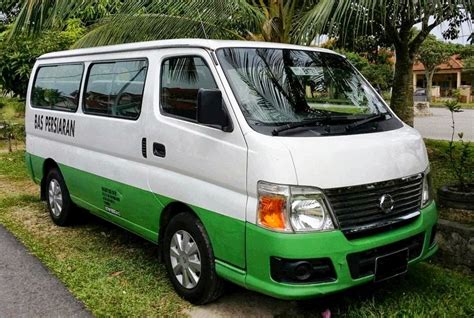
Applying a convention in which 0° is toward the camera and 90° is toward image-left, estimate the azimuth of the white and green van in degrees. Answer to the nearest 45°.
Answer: approximately 315°

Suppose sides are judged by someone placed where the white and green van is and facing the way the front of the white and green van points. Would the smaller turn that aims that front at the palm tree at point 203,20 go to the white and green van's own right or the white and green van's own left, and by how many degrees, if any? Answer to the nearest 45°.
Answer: approximately 135° to the white and green van's own left
